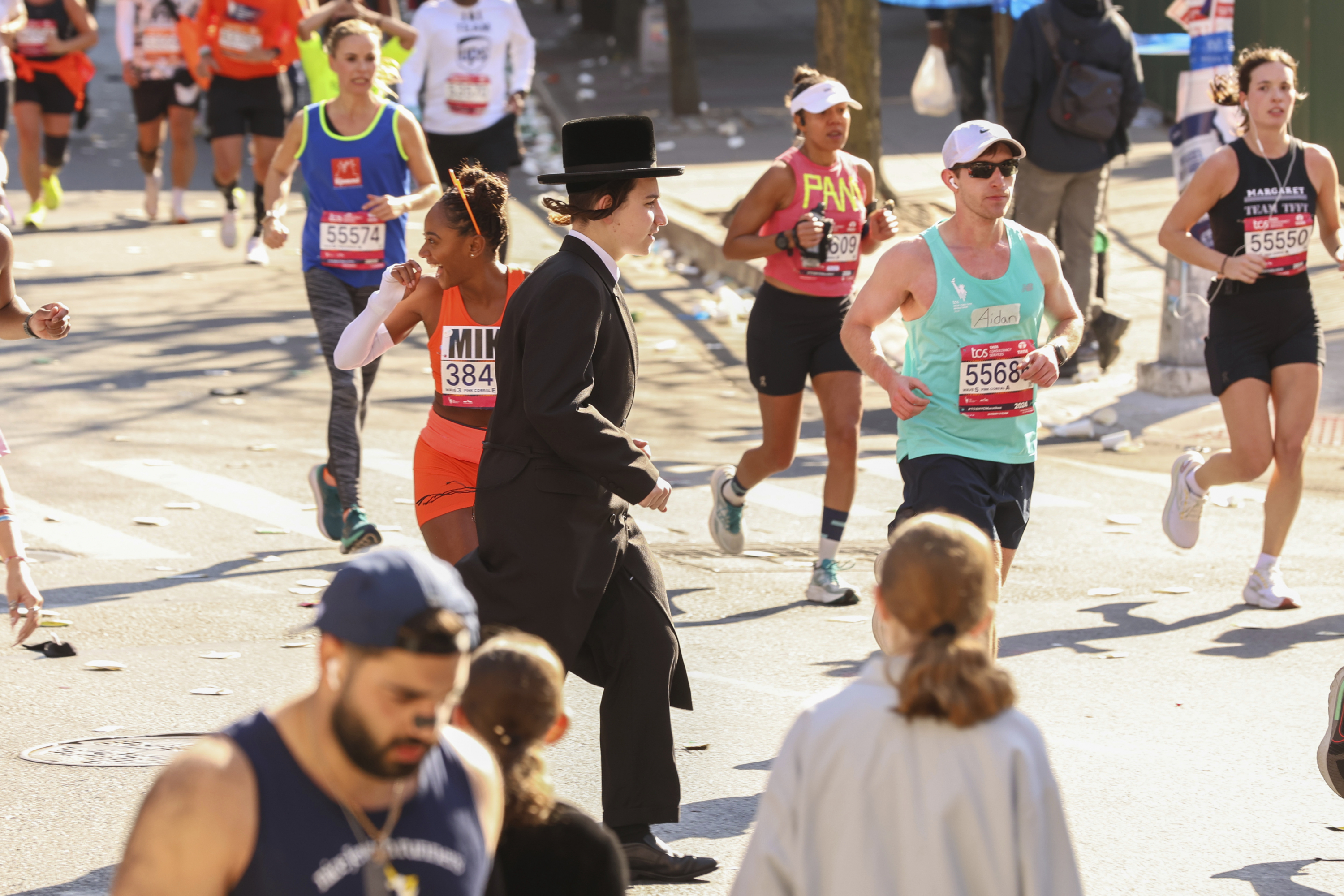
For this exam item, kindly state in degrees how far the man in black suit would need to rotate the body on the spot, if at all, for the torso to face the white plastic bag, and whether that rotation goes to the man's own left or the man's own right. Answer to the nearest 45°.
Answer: approximately 90° to the man's own left

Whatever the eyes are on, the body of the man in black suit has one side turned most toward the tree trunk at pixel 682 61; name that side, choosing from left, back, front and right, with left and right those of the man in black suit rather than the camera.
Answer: left

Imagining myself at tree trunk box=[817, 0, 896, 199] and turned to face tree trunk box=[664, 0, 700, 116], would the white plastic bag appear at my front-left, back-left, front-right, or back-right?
back-right

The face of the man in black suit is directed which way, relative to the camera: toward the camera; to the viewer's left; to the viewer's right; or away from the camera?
to the viewer's right

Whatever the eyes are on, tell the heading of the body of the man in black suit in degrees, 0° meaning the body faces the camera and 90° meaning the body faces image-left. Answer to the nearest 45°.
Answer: approximately 270°

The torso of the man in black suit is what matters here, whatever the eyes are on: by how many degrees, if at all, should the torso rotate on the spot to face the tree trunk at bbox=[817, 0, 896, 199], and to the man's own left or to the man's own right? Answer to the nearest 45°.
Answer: approximately 90° to the man's own left
